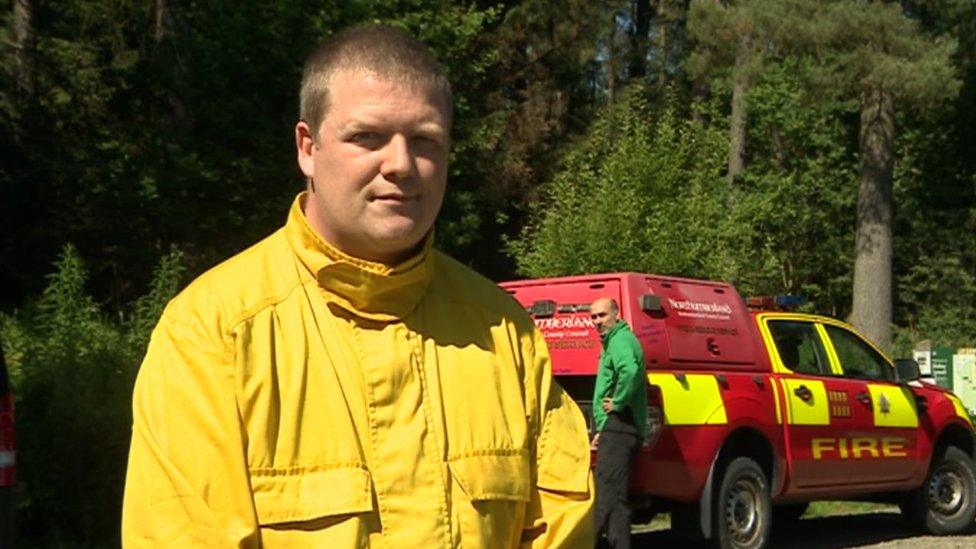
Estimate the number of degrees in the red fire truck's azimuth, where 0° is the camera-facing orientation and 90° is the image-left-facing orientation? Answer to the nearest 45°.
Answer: approximately 225°

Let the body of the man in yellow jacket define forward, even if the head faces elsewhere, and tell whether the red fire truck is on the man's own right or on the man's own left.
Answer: on the man's own left

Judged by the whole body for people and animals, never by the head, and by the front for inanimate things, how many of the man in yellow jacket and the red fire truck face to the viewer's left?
0

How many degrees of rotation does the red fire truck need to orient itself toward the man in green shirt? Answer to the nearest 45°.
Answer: approximately 180°

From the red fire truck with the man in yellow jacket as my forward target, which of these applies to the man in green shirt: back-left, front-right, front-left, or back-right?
front-right

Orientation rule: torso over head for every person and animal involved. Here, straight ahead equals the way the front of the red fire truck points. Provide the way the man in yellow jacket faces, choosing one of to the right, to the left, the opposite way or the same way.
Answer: to the right

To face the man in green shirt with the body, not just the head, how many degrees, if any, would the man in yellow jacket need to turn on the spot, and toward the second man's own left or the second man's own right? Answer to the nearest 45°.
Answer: approximately 135° to the second man's own left

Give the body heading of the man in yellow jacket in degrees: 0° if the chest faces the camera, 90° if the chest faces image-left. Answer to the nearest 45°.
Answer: approximately 315°

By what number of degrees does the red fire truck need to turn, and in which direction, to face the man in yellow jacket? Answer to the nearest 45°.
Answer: approximately 135° to its right

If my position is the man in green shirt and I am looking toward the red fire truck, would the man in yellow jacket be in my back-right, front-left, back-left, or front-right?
back-right
